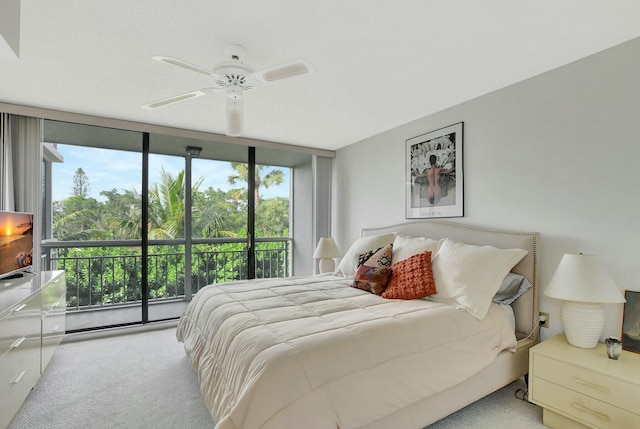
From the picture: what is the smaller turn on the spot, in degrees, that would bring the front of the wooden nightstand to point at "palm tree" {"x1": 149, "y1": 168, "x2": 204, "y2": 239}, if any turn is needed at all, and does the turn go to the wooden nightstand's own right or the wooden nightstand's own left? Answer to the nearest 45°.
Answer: approximately 45° to the wooden nightstand's own right

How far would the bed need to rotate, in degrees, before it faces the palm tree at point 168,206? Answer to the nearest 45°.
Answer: approximately 90° to its right

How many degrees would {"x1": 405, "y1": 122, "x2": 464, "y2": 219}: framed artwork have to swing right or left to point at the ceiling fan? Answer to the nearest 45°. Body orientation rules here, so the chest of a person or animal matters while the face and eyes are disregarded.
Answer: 0° — it already faces it

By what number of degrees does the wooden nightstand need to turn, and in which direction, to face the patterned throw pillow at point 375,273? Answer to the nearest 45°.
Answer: approximately 45° to its right

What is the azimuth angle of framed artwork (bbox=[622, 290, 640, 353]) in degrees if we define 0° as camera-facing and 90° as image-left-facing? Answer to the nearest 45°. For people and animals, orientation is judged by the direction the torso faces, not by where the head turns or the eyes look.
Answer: approximately 45°

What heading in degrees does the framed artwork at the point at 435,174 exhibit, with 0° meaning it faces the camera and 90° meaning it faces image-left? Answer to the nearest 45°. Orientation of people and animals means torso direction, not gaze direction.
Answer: approximately 45°
